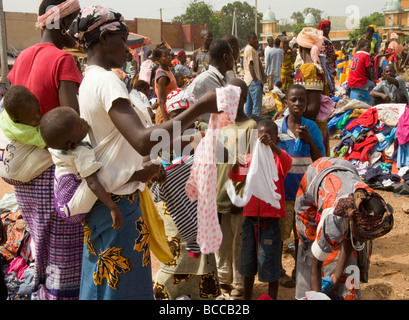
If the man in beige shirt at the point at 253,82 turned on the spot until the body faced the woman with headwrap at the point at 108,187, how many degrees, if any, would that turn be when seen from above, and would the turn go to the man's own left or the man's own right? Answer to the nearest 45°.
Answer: approximately 90° to the man's own right

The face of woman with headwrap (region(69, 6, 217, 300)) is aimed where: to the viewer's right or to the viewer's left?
to the viewer's right

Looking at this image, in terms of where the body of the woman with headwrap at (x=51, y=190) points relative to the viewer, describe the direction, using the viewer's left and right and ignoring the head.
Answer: facing away from the viewer and to the right of the viewer

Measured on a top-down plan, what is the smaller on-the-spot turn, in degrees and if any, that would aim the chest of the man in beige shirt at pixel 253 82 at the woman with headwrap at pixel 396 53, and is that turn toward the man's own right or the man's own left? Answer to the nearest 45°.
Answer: approximately 45° to the man's own left

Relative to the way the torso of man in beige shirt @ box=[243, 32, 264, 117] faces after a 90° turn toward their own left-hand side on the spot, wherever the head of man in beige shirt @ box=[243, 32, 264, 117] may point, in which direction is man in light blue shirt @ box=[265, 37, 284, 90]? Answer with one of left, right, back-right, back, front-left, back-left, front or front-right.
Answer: front

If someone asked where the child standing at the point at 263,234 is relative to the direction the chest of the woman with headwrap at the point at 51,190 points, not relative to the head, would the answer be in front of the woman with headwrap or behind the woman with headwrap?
in front

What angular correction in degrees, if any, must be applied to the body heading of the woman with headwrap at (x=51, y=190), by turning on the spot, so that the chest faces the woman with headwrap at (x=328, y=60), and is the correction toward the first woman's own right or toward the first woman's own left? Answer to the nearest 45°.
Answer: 0° — they already face them

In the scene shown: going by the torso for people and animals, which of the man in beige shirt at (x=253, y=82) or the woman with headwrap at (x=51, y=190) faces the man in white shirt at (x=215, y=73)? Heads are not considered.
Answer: the woman with headwrap
